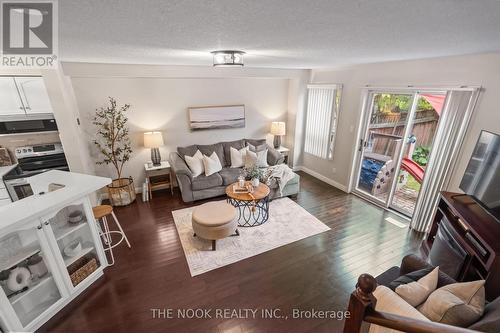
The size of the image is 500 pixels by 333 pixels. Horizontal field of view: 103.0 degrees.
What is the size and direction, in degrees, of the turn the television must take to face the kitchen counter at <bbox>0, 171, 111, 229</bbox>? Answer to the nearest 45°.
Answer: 0° — it already faces it

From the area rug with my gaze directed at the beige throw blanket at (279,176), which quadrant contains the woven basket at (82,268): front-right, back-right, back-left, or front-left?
back-left

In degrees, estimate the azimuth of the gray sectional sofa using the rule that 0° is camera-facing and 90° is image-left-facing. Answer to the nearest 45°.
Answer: approximately 0°

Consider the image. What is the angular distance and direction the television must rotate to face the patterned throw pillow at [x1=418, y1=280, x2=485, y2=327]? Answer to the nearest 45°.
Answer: approximately 45° to its left

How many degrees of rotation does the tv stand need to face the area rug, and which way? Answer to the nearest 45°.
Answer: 0° — it already faces it

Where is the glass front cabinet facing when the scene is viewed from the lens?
facing the viewer and to the right of the viewer

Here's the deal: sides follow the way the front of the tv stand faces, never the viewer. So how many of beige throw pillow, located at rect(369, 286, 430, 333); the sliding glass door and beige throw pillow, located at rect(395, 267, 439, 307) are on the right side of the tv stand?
1

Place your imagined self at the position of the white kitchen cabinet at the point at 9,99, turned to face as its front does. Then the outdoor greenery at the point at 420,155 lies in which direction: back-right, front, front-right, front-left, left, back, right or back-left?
front-left

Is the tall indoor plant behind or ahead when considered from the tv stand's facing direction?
ahead

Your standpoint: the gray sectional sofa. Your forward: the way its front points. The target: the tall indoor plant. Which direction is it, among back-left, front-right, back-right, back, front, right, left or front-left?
right

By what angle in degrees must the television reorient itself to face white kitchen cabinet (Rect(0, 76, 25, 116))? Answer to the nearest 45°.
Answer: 0° — it already faces it

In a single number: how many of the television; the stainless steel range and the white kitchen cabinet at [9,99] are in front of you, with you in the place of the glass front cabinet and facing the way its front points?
1

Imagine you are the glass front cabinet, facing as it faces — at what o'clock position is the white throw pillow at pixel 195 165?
The white throw pillow is roughly at 10 o'clock from the glass front cabinet.
